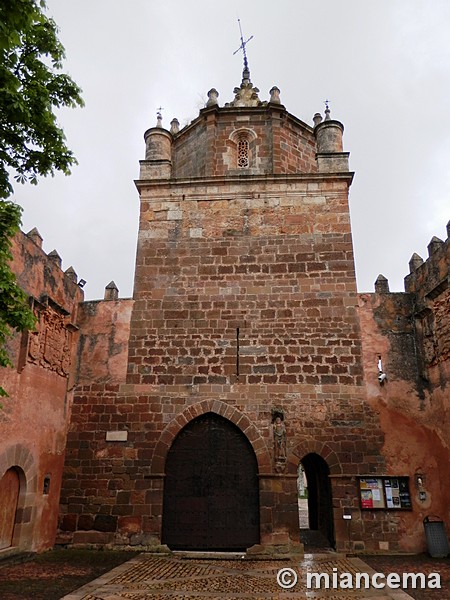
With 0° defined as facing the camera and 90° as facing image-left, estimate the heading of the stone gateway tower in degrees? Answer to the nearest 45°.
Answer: approximately 0°

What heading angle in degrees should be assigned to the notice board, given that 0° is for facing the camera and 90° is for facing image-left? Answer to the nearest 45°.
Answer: approximately 0°

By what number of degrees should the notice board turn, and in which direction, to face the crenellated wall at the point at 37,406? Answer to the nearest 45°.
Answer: approximately 45° to its right

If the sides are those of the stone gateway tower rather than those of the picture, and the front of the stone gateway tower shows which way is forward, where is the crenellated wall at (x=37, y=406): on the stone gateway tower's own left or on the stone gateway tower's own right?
on the stone gateway tower's own right
